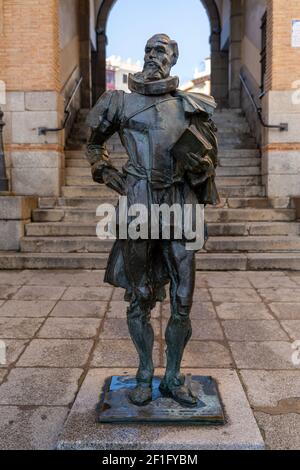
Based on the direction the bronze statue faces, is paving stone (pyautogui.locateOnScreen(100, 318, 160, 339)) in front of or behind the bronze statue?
behind

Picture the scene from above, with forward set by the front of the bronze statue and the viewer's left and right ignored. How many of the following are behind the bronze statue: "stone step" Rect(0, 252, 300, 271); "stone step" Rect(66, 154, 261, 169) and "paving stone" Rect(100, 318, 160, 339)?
3

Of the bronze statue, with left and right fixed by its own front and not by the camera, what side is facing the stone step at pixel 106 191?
back

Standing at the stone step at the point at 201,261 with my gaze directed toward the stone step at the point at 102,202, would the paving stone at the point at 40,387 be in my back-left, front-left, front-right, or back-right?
back-left

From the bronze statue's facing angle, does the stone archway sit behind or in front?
behind

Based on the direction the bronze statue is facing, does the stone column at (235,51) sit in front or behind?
behind

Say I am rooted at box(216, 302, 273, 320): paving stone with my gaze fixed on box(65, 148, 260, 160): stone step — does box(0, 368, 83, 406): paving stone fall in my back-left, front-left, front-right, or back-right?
back-left

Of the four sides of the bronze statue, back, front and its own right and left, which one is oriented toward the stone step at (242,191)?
back

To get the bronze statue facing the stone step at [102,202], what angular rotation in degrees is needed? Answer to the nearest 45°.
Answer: approximately 180°

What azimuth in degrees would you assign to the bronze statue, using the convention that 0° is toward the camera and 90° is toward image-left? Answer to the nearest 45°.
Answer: approximately 0°

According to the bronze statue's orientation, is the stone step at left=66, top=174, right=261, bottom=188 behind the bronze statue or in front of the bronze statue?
behind

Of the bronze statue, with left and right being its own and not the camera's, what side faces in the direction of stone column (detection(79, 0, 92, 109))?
back

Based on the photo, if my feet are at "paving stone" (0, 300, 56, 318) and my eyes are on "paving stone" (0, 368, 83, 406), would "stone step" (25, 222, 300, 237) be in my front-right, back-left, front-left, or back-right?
back-left
